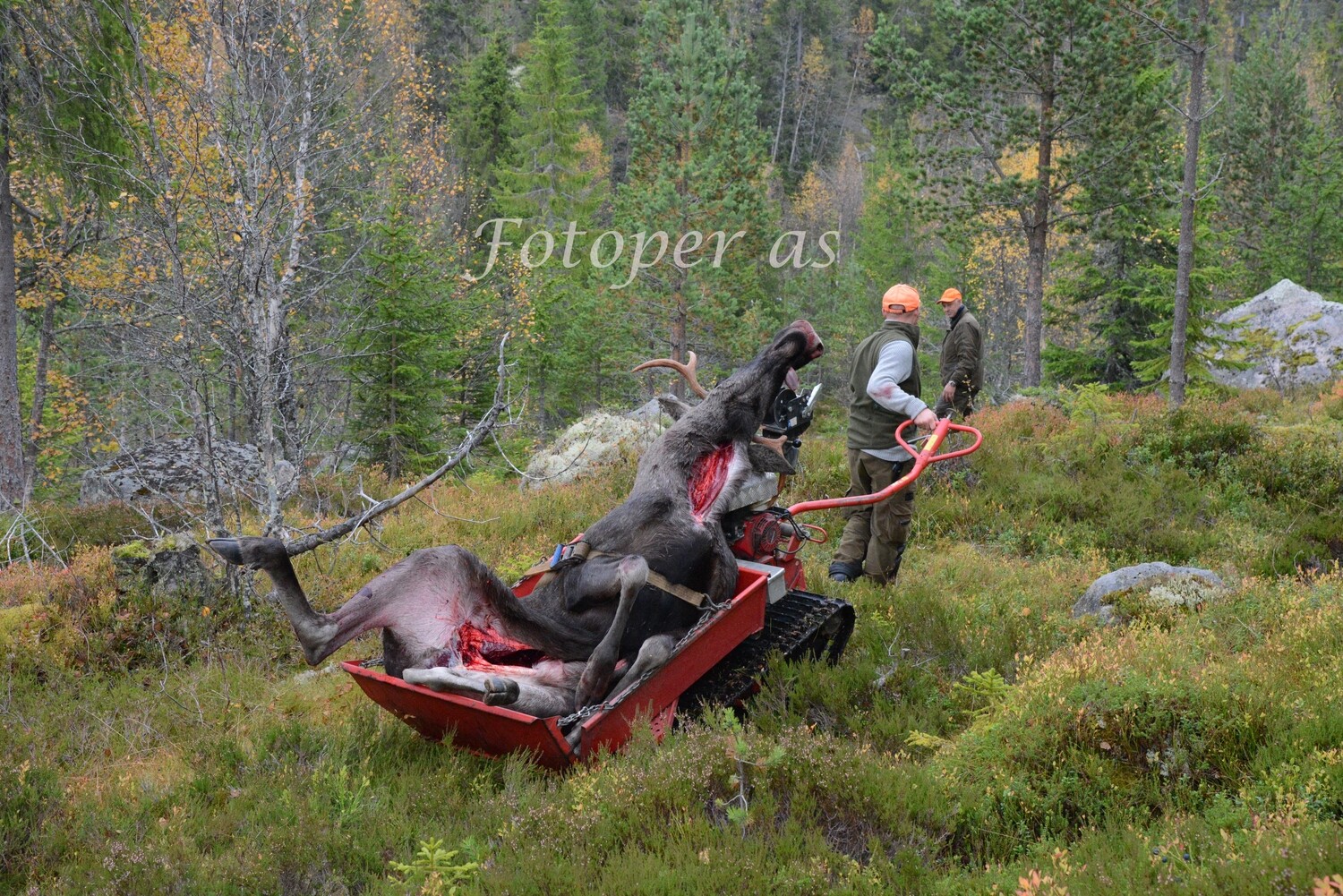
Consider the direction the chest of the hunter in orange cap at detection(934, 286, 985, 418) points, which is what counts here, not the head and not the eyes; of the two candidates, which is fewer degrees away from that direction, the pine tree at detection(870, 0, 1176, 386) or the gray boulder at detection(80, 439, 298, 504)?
the gray boulder

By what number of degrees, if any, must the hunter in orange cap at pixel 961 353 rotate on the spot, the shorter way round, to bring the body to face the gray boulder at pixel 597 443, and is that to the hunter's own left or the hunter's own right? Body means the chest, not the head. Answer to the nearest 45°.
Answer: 0° — they already face it

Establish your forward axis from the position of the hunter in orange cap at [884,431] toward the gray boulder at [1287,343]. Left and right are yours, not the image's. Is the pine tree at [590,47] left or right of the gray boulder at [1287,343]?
left

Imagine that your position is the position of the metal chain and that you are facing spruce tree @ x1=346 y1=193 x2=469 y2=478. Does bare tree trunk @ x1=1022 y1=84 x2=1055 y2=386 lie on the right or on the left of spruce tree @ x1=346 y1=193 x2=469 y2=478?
right

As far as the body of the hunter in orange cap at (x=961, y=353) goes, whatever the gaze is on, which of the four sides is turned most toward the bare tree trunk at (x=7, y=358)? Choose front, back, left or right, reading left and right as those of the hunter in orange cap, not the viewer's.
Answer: front

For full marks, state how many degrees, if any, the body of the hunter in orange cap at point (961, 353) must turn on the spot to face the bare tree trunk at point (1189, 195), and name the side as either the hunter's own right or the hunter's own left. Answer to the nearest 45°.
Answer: approximately 135° to the hunter's own right

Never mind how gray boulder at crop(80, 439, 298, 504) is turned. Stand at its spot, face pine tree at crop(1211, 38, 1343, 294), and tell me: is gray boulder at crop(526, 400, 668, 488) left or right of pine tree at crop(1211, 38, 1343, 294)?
right

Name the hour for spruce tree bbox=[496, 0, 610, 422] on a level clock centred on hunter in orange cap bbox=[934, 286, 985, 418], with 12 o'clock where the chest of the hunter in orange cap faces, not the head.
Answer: The spruce tree is roughly at 2 o'clock from the hunter in orange cap.

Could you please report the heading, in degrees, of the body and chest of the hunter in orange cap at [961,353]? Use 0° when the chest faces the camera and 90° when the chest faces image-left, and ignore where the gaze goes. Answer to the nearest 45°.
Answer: approximately 90°
